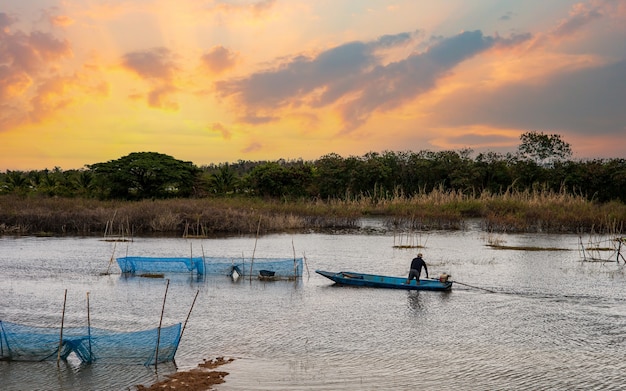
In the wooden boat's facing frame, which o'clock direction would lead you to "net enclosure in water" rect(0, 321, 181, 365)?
The net enclosure in water is roughly at 10 o'clock from the wooden boat.

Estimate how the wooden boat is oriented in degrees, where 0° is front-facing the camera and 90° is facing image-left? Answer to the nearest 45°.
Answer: approximately 90°

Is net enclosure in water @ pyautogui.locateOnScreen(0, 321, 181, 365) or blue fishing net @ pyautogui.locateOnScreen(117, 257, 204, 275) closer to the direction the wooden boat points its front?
the blue fishing net

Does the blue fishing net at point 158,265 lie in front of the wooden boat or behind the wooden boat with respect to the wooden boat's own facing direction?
in front

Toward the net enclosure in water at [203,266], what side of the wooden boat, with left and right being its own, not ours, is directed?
front
